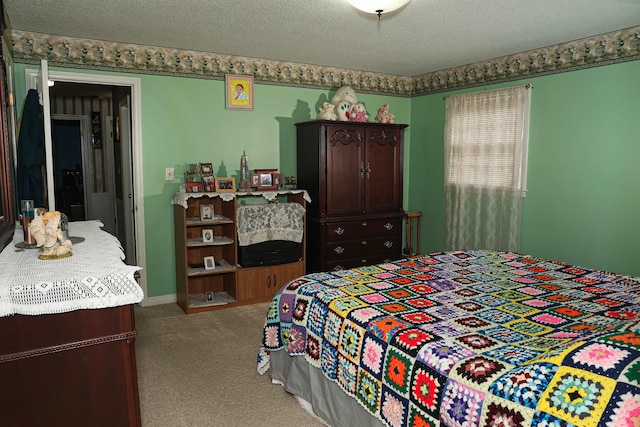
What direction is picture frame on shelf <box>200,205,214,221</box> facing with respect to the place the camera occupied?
facing the viewer

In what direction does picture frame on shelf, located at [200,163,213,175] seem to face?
toward the camera

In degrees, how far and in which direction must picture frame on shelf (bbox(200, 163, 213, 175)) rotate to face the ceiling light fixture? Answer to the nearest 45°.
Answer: approximately 45° to its left

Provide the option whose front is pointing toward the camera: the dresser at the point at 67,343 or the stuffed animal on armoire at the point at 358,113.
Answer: the stuffed animal on armoire

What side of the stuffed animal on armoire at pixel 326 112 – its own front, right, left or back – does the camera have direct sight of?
front

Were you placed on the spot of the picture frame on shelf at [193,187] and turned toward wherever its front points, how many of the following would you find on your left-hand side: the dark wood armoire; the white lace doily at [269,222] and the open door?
2

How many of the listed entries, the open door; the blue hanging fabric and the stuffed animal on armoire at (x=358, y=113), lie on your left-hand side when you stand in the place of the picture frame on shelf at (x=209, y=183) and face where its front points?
1

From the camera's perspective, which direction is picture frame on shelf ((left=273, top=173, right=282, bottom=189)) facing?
toward the camera

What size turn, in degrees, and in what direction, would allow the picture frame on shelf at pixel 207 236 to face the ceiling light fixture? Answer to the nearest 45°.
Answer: approximately 45° to its left

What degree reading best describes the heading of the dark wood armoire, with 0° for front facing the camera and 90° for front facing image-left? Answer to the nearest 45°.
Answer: approximately 315°

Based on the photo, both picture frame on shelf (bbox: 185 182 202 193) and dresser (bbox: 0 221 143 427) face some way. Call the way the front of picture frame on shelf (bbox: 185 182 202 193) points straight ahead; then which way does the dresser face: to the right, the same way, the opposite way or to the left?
to the left

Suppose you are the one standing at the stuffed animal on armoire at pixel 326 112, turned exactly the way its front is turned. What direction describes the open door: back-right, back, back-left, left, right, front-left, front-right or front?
right

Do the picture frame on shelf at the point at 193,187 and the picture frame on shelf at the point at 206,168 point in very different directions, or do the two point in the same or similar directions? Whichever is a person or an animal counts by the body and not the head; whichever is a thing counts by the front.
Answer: same or similar directions

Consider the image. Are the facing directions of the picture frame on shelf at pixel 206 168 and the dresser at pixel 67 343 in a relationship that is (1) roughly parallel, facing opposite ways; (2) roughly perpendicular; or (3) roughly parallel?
roughly perpendicular

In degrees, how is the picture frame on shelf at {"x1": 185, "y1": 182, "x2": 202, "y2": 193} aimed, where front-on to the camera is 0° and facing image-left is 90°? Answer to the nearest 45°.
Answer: approximately 0°
